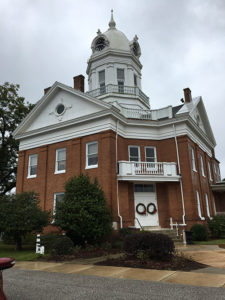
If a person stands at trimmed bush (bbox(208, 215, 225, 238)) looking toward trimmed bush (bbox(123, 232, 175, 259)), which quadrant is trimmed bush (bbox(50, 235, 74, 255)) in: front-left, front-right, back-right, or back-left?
front-right

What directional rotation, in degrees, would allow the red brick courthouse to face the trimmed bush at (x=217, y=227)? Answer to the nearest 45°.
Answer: approximately 90° to its left

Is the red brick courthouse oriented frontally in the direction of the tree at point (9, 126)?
no

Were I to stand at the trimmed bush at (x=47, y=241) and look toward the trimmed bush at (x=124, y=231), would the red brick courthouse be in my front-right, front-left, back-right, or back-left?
front-left

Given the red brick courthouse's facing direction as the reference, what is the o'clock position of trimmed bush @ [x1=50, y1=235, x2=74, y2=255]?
The trimmed bush is roughly at 1 o'clock from the red brick courthouse.

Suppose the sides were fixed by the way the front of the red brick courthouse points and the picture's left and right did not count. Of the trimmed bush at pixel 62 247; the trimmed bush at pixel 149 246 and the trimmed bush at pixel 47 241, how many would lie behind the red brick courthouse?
0

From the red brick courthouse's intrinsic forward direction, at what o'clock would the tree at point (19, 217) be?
The tree is roughly at 2 o'clock from the red brick courthouse.

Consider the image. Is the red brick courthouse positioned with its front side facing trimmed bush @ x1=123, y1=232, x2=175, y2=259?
yes

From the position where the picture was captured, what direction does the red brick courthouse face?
facing the viewer

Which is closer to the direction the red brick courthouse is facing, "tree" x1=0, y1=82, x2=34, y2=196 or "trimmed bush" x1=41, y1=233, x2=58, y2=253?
the trimmed bush
